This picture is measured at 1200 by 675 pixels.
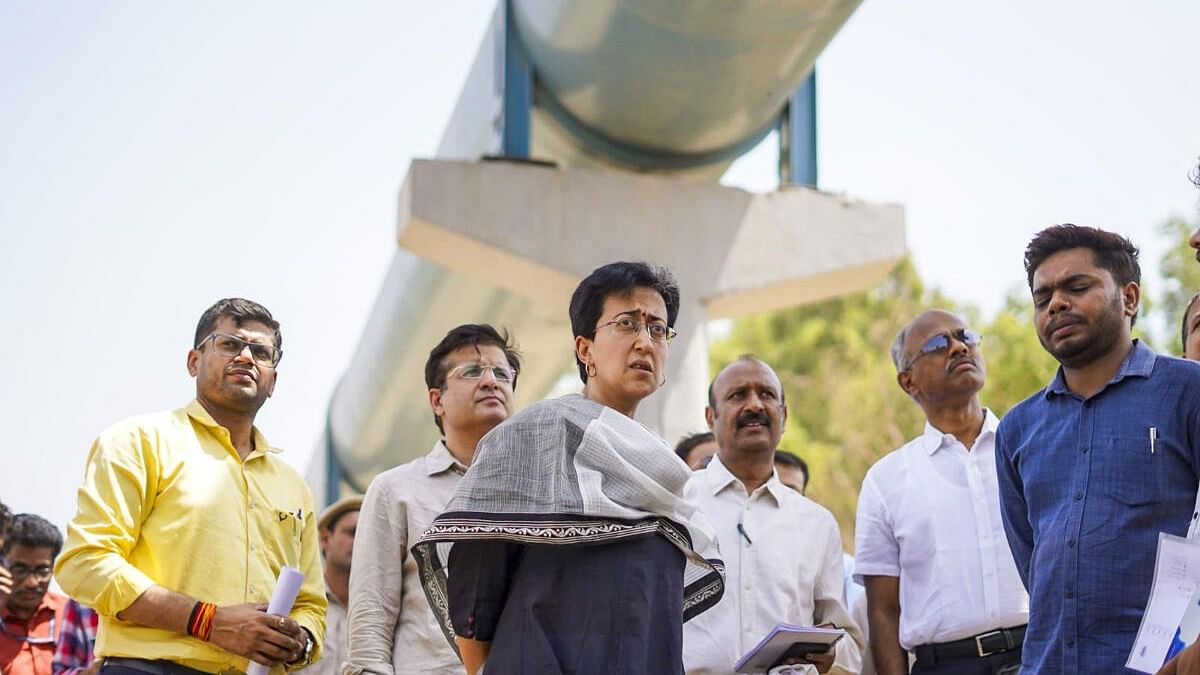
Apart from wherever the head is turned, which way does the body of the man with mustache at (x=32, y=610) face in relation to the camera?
toward the camera

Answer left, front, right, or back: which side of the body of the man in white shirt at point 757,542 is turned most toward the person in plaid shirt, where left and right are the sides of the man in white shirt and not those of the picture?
right

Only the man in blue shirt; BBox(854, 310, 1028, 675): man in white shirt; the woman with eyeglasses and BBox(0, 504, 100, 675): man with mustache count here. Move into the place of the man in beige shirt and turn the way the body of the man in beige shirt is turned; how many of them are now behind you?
1

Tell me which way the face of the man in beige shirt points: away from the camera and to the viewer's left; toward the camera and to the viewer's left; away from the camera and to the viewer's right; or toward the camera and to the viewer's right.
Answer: toward the camera and to the viewer's right

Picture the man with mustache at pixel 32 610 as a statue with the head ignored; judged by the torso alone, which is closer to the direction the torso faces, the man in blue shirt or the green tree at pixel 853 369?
the man in blue shirt

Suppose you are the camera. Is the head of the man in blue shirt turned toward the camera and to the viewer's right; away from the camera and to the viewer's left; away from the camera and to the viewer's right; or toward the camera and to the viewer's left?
toward the camera and to the viewer's left

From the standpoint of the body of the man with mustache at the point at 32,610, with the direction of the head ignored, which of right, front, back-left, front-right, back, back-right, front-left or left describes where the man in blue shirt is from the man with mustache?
front-left

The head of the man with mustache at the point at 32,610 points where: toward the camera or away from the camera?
toward the camera

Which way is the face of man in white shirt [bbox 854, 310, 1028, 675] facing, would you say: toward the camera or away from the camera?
toward the camera

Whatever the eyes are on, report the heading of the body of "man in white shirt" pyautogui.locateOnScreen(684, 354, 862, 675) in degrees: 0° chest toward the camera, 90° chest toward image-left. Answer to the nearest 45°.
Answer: approximately 0°

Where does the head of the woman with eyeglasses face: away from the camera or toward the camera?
toward the camera

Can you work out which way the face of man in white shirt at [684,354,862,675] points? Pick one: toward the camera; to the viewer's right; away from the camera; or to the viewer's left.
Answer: toward the camera

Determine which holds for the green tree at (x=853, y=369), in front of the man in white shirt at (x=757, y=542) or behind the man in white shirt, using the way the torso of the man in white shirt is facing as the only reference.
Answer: behind

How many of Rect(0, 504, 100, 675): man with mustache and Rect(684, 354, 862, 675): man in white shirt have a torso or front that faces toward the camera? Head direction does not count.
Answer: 2
